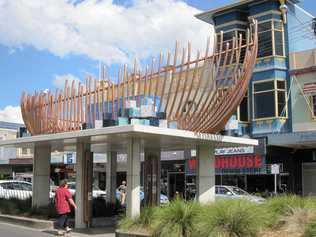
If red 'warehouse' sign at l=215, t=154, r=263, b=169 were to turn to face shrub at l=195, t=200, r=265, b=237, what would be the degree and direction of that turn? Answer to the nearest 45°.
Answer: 0° — it already faces it

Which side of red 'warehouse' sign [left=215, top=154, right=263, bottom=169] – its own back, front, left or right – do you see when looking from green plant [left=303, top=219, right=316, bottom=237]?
front

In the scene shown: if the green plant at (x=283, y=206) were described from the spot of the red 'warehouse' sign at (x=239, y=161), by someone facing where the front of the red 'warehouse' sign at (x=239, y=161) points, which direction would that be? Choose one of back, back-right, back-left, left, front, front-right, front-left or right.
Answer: front

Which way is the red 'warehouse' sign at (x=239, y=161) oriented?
toward the camera

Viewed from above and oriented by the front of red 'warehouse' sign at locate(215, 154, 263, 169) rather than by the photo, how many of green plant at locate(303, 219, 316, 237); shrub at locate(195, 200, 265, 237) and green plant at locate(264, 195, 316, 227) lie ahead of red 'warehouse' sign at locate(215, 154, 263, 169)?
3

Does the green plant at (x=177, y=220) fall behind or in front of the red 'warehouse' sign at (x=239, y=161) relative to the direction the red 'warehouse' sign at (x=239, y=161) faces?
in front

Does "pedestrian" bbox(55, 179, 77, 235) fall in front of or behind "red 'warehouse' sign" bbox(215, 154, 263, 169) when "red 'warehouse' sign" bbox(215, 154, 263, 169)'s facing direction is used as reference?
in front

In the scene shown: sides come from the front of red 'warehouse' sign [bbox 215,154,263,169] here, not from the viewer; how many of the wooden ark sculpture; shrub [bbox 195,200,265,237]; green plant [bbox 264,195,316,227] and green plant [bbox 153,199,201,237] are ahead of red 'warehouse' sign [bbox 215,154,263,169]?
4
